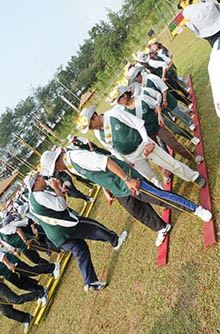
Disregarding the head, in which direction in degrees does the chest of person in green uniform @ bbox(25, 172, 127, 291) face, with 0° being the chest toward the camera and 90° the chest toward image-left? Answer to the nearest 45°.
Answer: approximately 270°
